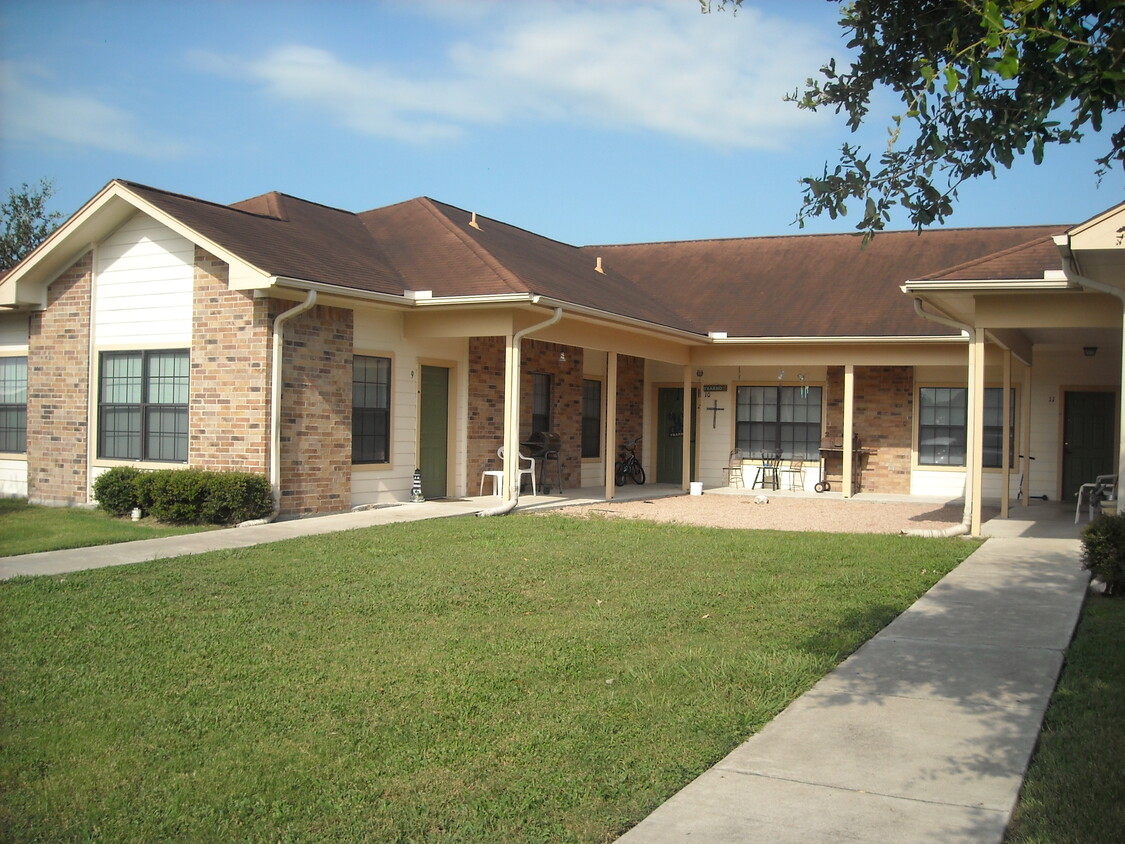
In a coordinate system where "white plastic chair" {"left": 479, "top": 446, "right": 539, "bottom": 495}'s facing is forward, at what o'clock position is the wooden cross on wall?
The wooden cross on wall is roughly at 9 o'clock from the white plastic chair.

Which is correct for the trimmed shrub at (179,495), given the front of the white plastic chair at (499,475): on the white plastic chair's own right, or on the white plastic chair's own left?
on the white plastic chair's own right

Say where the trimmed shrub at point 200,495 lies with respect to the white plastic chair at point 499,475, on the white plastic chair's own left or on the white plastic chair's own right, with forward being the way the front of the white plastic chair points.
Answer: on the white plastic chair's own right

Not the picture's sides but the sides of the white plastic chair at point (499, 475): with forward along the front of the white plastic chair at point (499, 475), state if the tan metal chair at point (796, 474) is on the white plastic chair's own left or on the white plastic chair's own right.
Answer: on the white plastic chair's own left

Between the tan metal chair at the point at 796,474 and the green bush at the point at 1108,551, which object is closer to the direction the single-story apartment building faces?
the green bush

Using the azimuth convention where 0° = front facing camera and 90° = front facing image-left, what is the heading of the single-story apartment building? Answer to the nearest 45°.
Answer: approximately 0°

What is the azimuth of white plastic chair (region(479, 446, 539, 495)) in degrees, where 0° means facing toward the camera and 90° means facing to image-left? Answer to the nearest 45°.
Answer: approximately 315°
